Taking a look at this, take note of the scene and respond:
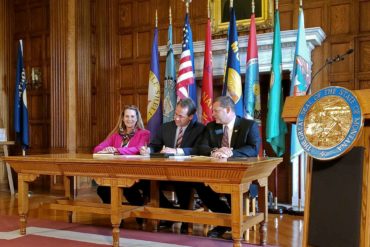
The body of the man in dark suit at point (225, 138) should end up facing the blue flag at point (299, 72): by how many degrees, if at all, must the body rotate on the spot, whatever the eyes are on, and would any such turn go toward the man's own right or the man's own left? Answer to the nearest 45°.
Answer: approximately 180°

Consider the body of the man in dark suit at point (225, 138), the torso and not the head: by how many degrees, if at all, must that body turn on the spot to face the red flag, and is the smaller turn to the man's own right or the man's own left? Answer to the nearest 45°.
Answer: approximately 135° to the man's own right

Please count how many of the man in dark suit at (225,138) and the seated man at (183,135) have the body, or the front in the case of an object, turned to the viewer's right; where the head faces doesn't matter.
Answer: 0

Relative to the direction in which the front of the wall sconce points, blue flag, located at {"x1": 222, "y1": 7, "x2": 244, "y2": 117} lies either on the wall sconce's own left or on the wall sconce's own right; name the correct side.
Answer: on the wall sconce's own left

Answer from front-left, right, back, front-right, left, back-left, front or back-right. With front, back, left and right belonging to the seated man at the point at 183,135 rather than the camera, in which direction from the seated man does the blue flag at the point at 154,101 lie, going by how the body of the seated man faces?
back-right

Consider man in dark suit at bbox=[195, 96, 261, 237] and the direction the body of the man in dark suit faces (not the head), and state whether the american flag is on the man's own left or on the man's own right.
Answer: on the man's own right

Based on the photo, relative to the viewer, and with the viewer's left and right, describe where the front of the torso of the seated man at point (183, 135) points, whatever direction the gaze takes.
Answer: facing the viewer and to the left of the viewer
